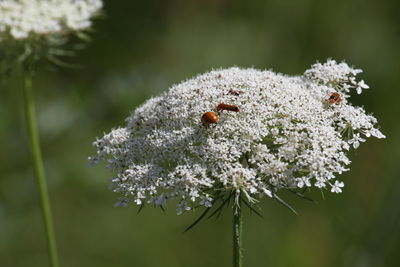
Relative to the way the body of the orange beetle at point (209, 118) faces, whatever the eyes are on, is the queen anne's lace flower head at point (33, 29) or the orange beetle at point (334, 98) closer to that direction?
the queen anne's lace flower head

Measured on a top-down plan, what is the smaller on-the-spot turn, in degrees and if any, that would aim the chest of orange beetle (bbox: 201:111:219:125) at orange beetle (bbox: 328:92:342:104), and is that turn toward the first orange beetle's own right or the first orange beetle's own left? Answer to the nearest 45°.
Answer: approximately 180°

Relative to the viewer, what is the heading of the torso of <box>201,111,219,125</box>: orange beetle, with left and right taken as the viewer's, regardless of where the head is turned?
facing to the left of the viewer
